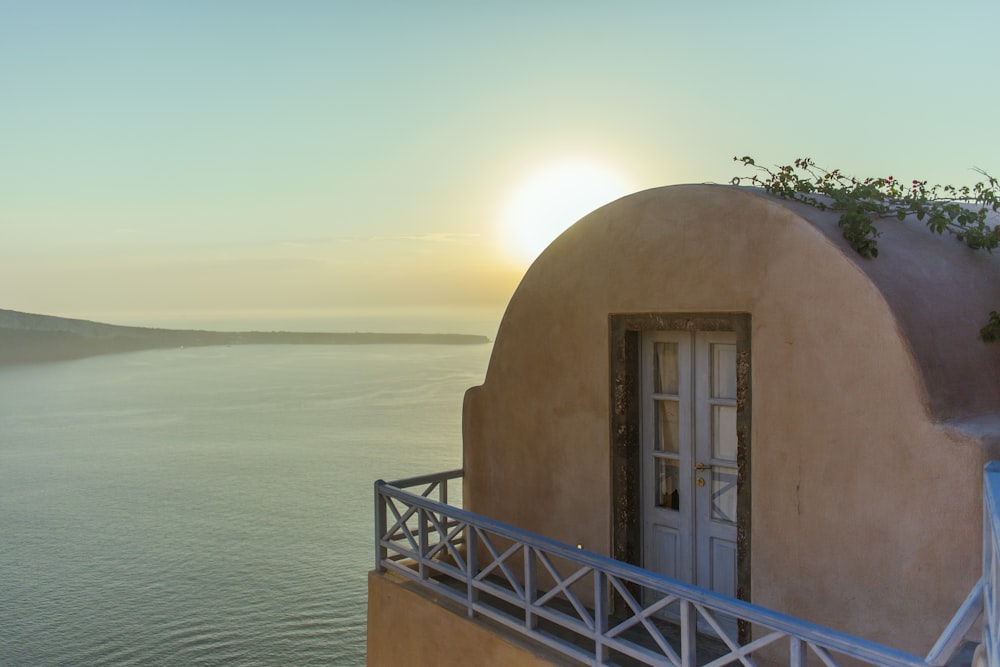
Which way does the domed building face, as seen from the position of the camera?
facing the viewer and to the left of the viewer
